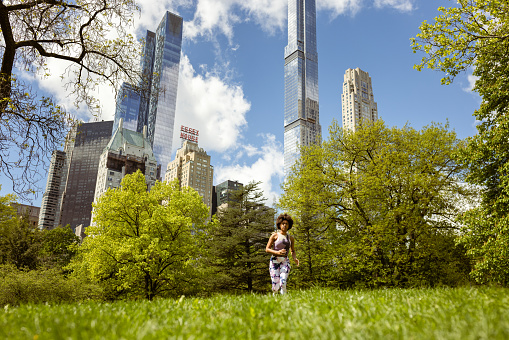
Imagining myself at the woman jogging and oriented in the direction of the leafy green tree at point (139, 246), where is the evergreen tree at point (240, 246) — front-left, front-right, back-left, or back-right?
front-right

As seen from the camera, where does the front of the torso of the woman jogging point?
toward the camera

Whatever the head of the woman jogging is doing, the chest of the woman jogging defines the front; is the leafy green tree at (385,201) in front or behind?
behind

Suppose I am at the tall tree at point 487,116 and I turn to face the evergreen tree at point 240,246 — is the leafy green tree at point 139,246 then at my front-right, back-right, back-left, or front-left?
front-left

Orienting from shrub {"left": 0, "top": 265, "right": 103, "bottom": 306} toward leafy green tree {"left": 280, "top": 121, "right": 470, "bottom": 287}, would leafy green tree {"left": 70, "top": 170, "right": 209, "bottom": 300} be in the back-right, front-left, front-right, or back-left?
front-left

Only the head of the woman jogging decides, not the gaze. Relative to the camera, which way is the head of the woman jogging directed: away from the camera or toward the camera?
toward the camera

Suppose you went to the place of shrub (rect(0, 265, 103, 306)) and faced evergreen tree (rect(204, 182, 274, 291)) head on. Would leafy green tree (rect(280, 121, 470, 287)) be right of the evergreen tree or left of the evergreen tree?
right

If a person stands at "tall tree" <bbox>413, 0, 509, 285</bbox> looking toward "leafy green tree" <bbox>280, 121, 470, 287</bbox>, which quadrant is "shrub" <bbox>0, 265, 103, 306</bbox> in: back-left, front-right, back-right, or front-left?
front-left

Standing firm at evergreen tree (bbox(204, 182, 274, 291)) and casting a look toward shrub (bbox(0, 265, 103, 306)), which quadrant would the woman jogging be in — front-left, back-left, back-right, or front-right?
front-left
